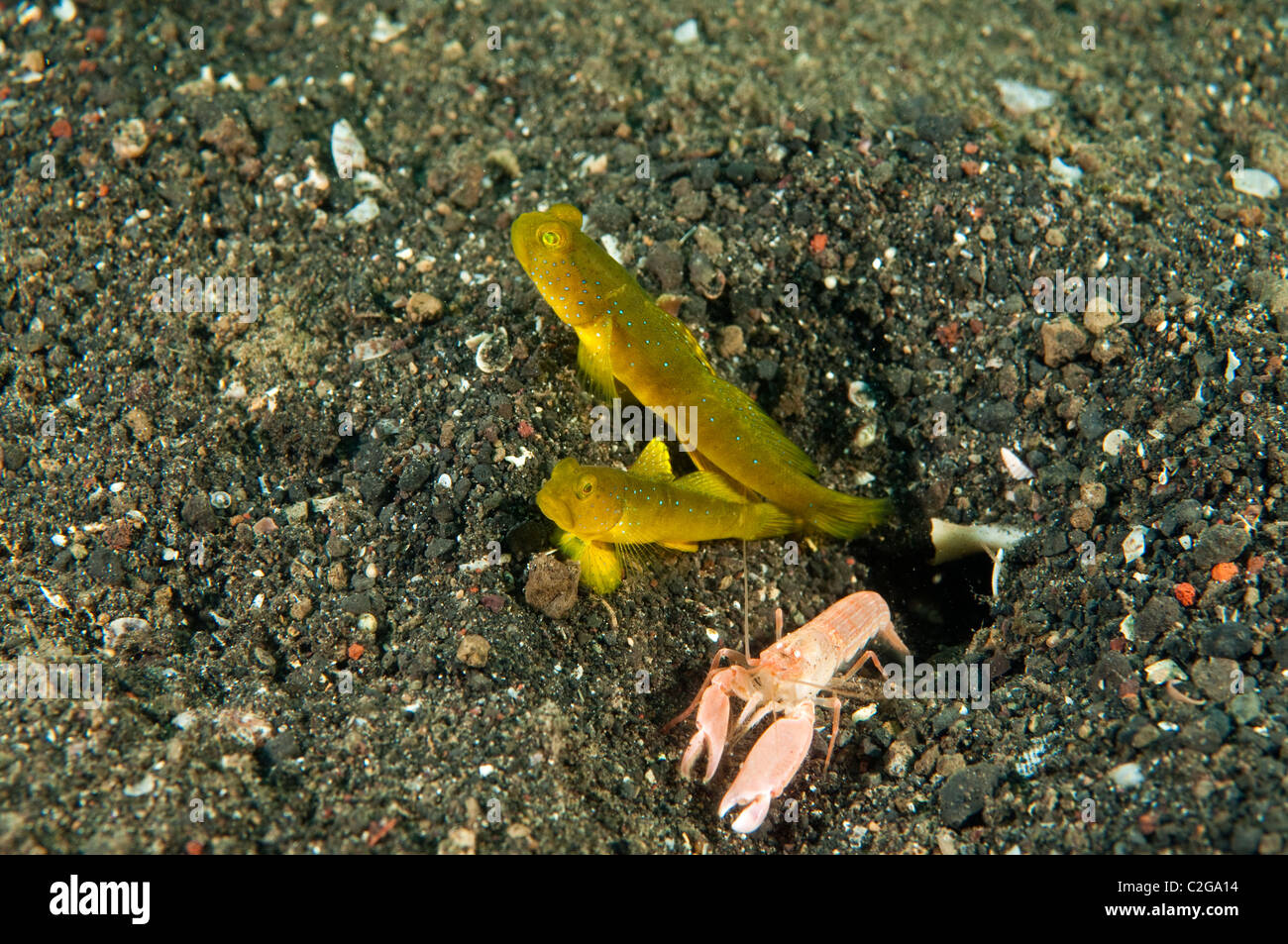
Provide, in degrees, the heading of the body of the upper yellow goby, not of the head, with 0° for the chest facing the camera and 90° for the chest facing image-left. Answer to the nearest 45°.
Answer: approximately 90°

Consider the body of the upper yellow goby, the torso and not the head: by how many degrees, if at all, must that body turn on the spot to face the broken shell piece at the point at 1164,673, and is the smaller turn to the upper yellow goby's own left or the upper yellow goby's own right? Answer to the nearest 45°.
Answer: approximately 135° to the upper yellow goby's own left

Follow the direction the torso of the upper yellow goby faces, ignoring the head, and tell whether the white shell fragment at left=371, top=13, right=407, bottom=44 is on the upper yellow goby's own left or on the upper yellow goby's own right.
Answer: on the upper yellow goby's own right
